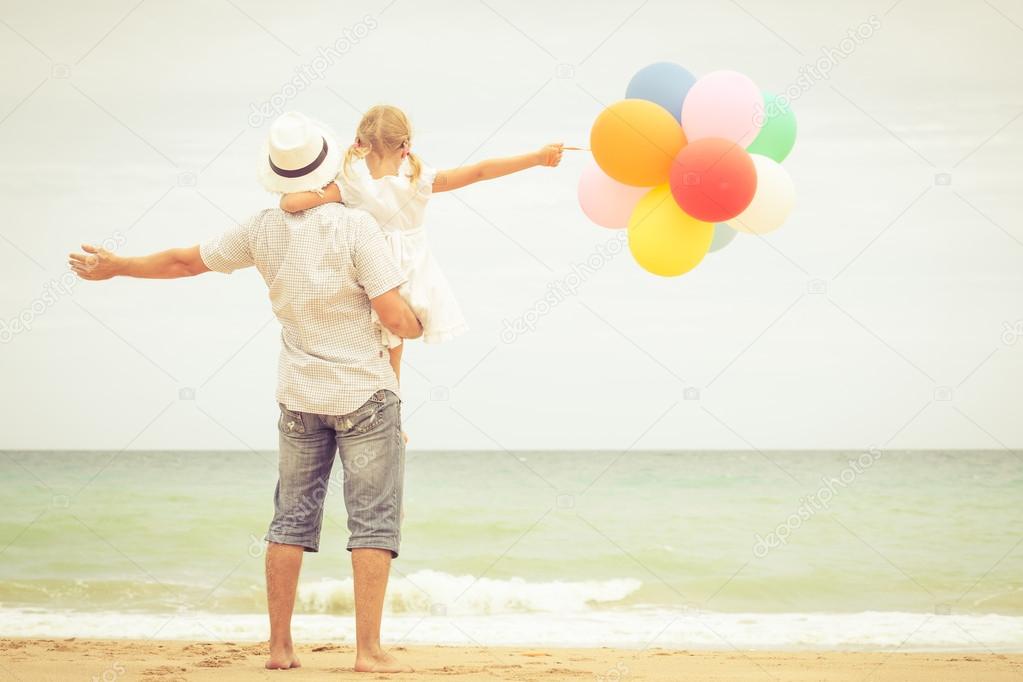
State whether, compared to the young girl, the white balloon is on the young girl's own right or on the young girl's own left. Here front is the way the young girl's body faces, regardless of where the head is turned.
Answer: on the young girl's own right

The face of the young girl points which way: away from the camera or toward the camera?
away from the camera

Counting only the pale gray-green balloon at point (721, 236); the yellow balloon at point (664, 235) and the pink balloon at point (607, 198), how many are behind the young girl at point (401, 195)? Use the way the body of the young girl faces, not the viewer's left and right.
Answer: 0

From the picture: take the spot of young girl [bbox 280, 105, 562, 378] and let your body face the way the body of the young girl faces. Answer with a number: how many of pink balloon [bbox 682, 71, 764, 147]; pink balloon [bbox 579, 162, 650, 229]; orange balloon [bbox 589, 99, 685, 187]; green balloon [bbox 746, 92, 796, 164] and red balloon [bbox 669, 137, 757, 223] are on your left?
0

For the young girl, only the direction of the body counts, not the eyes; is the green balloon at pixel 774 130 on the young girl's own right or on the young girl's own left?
on the young girl's own right

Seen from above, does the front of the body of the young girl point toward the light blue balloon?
no

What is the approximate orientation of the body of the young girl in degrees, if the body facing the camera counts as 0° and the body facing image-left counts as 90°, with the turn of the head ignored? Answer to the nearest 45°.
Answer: approximately 180°

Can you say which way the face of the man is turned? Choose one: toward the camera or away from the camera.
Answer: away from the camera
